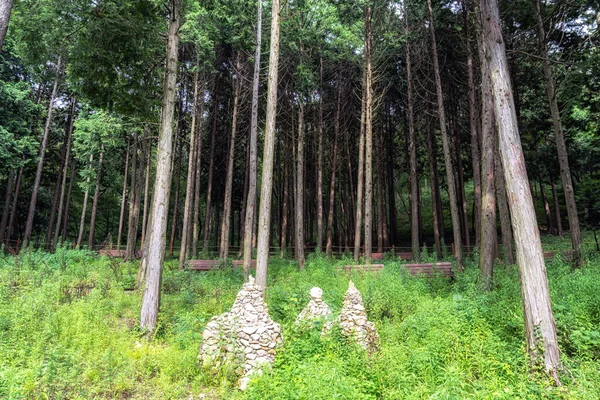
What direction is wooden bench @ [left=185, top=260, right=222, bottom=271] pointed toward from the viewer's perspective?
toward the camera

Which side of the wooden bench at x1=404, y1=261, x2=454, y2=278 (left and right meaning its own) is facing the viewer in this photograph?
front

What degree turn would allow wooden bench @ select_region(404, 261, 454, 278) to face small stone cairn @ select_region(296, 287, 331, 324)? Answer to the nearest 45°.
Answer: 0° — it already faces it

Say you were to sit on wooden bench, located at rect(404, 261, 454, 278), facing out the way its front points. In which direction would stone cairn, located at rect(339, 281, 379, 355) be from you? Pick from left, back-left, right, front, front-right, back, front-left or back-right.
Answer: front

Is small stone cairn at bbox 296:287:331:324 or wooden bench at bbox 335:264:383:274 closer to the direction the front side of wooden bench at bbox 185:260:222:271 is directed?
the small stone cairn

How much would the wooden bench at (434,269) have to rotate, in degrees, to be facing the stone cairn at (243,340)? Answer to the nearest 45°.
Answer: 0° — it already faces it

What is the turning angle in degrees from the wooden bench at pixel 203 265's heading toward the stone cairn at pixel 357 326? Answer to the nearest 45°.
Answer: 0° — it already faces it

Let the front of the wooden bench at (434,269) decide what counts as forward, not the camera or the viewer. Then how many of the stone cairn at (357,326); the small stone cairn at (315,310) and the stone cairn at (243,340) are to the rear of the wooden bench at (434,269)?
0

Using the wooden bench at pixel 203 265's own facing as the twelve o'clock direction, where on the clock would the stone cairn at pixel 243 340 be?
The stone cairn is roughly at 12 o'clock from the wooden bench.

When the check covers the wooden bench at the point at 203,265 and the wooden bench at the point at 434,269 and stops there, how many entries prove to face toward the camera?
2

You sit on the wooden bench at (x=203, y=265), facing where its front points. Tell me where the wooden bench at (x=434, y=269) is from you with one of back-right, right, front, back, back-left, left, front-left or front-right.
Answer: front-left

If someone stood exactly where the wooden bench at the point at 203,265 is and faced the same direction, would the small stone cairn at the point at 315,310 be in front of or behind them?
in front

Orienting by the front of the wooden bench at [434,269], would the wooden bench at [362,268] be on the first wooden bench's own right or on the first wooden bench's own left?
on the first wooden bench's own right

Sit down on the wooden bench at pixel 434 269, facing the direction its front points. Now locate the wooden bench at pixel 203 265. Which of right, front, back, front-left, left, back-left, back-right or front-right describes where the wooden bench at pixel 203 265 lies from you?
right
